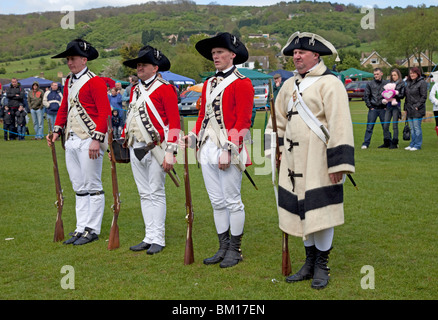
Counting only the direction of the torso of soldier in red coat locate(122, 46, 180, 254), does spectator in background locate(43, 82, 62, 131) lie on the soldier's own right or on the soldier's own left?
on the soldier's own right

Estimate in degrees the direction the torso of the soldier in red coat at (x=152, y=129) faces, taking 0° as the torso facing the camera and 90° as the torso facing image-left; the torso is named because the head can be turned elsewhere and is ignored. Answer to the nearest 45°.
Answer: approximately 45°

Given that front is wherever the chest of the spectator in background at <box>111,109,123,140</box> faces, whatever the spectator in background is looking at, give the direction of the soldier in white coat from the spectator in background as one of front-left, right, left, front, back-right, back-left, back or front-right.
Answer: front

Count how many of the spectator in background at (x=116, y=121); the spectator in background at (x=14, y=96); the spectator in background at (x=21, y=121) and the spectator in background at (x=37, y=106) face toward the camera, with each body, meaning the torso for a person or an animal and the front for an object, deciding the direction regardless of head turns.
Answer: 4

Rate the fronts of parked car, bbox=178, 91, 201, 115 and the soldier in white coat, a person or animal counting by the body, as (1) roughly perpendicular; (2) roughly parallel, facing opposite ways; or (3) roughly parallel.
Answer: roughly parallel

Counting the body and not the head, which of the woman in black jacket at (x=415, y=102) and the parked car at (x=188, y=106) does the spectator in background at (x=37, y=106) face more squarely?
the woman in black jacket

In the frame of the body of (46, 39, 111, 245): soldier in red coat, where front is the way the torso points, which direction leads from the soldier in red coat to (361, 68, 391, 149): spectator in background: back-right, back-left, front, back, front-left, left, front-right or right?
back

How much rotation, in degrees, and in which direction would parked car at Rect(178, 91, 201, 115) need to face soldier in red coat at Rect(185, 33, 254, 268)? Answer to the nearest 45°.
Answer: approximately 45° to its left

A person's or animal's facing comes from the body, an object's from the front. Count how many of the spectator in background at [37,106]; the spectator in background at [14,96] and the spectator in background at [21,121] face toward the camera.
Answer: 3

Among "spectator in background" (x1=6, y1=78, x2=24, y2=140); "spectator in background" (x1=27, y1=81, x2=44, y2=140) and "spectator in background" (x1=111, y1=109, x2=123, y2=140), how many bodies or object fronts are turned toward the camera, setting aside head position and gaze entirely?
3

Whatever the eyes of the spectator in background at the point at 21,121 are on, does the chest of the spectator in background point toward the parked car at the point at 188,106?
no

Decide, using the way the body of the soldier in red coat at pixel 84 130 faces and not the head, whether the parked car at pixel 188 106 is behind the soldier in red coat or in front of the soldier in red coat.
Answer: behind

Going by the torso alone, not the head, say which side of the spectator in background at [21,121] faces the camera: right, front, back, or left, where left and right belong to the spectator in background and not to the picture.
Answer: front

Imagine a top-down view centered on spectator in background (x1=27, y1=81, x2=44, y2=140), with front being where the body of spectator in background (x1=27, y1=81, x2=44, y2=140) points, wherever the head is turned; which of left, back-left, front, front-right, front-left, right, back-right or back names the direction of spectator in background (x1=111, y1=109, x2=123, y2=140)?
front-left
